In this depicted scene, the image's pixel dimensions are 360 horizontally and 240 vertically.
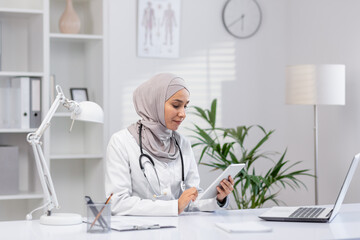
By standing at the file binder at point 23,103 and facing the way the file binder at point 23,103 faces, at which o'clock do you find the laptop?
The laptop is roughly at 11 o'clock from the file binder.

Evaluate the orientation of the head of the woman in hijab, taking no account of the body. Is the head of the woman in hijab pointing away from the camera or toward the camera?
toward the camera

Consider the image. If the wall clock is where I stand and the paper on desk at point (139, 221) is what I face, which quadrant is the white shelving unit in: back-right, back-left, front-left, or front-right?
front-right

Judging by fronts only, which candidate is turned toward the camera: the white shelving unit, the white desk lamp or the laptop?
the white shelving unit

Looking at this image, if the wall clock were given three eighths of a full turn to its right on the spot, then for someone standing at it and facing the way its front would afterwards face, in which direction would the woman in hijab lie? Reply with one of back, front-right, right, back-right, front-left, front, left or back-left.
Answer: back-left

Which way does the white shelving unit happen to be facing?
toward the camera

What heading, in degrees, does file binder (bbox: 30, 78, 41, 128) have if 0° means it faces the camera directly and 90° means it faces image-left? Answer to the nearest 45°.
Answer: approximately 0°

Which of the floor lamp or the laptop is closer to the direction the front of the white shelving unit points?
the laptop

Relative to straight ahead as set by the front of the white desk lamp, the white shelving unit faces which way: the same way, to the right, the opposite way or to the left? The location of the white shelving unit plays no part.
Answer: to the right

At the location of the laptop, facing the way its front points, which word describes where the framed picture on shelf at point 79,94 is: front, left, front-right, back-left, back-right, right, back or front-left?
front-right

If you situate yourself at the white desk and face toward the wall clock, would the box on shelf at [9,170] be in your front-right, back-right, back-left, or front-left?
front-left

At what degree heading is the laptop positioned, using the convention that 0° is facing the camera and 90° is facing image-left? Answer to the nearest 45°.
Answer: approximately 90°

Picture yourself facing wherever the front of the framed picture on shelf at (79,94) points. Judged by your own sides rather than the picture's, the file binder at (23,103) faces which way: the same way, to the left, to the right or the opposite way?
the same way

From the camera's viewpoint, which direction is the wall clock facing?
toward the camera

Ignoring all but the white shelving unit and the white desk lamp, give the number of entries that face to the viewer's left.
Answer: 0

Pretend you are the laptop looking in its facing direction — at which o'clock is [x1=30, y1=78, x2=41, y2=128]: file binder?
The file binder is roughly at 1 o'clock from the laptop.

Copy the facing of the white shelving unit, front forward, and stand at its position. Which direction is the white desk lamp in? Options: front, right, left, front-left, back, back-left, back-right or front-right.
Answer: front

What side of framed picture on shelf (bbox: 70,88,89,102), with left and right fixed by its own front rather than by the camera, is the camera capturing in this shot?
front

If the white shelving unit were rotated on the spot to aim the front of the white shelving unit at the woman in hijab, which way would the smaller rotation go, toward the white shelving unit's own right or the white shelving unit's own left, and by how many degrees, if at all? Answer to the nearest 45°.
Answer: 0° — it already faces them
